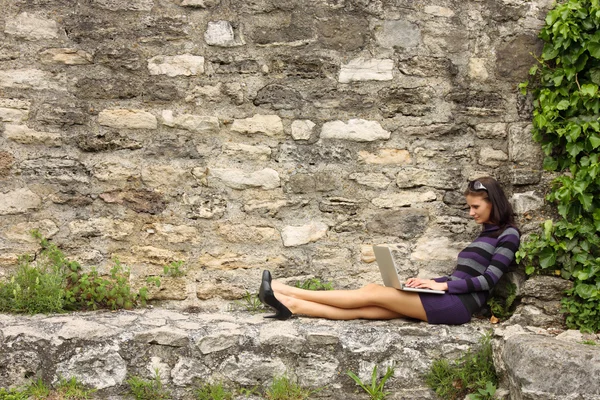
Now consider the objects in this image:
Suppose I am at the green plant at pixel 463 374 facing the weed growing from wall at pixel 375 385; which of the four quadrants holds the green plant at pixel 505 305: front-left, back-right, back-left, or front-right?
back-right

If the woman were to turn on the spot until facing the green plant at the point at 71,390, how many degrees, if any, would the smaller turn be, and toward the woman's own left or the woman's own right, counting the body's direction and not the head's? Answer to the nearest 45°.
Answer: approximately 45° to the woman's own left

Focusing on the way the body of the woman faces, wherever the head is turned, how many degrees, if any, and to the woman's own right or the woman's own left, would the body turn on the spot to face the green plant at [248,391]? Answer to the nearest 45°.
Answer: approximately 45° to the woman's own left

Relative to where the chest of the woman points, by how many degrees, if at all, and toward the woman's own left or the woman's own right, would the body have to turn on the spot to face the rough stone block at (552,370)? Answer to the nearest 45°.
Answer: approximately 135° to the woman's own left

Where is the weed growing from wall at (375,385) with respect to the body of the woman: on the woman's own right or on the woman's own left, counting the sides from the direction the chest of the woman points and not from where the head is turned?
on the woman's own left

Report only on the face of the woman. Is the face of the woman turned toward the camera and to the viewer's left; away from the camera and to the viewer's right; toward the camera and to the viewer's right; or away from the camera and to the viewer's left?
toward the camera and to the viewer's left

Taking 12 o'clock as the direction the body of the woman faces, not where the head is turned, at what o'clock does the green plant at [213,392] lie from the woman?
The green plant is roughly at 11 o'clock from the woman.

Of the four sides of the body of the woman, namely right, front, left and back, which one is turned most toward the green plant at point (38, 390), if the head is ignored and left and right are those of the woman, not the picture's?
front

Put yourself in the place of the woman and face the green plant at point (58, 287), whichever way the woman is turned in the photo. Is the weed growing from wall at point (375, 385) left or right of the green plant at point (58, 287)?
left

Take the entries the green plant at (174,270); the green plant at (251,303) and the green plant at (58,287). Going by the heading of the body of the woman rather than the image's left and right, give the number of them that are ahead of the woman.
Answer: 3

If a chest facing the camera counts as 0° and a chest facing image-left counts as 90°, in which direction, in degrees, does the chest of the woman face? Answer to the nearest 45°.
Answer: approximately 90°

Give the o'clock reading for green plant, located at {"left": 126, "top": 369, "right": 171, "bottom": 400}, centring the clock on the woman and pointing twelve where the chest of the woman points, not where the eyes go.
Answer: The green plant is roughly at 11 o'clock from the woman.

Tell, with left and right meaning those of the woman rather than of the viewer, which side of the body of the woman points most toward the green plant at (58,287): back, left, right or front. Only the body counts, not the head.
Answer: front
